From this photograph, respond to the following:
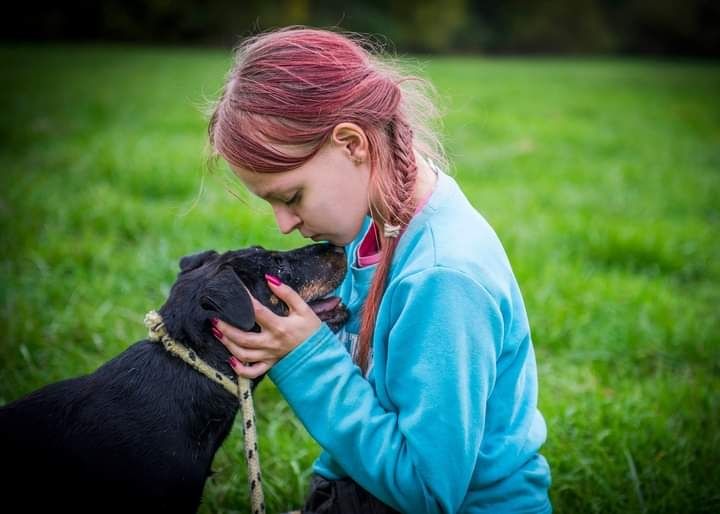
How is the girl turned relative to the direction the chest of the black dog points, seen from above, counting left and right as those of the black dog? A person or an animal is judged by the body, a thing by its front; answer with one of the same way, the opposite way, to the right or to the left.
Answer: the opposite way

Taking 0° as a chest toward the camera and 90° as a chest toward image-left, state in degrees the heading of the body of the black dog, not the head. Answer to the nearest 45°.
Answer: approximately 270°

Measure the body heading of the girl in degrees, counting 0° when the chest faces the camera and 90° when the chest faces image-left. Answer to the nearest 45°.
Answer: approximately 90°

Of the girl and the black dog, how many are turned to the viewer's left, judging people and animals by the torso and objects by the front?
1

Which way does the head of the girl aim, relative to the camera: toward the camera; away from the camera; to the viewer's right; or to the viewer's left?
to the viewer's left

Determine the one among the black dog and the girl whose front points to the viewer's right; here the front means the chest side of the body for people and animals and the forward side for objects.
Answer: the black dog
